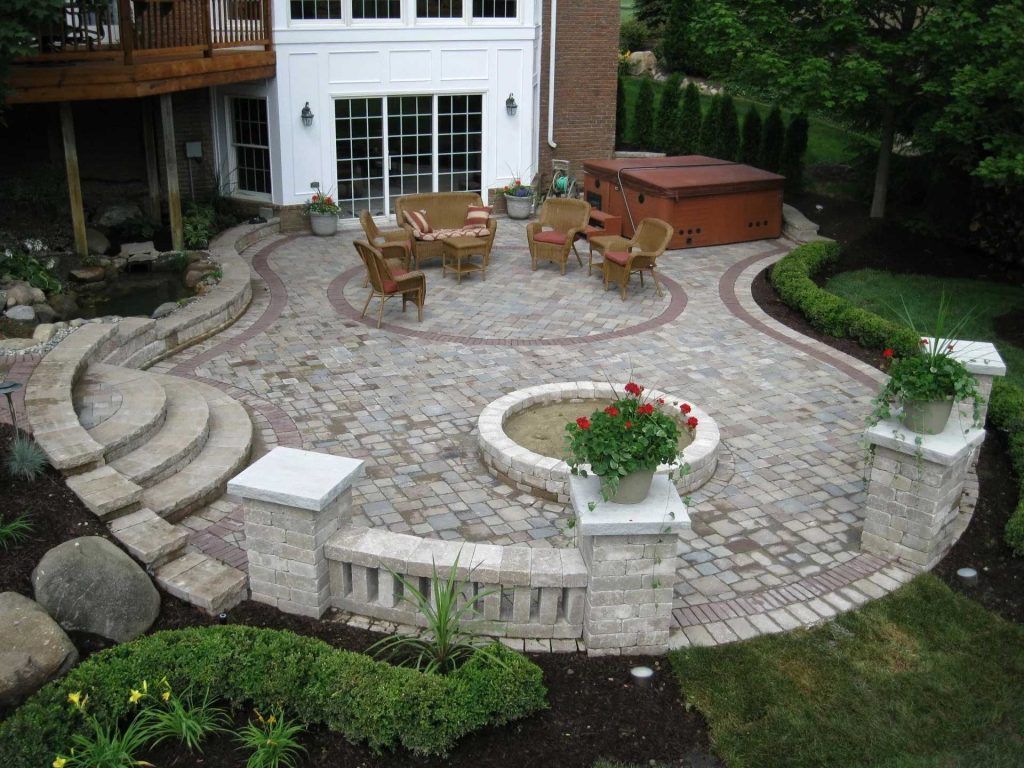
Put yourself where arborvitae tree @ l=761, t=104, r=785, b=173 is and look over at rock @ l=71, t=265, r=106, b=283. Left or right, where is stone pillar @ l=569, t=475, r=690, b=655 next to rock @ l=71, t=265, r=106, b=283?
left

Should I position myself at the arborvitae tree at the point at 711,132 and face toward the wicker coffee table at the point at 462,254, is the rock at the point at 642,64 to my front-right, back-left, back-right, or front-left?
back-right

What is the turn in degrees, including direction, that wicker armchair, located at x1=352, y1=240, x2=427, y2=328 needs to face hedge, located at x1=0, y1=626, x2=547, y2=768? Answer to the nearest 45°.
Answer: approximately 135° to its right

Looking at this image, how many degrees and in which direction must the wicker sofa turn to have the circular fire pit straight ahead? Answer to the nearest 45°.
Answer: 0° — it already faces it

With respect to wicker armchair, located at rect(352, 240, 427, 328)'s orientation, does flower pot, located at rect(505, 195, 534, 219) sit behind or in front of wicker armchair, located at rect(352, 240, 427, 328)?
in front

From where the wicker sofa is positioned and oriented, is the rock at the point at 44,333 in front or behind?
in front

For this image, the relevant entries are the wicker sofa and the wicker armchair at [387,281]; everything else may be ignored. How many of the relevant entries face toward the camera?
1

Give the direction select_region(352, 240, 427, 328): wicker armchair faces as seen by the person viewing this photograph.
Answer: facing away from the viewer and to the right of the viewer

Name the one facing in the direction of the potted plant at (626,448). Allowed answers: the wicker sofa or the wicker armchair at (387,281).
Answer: the wicker sofa

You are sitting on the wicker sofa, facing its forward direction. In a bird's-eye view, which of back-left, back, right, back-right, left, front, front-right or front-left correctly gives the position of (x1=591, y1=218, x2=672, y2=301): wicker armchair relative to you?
front-left

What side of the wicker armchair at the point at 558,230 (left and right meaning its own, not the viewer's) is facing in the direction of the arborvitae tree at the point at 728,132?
back

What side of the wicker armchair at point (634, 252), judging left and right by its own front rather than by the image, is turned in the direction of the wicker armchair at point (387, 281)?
front

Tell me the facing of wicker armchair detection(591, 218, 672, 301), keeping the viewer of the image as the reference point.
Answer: facing the viewer and to the left of the viewer

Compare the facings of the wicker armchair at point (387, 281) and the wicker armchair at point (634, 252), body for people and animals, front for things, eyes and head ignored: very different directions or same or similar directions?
very different directions

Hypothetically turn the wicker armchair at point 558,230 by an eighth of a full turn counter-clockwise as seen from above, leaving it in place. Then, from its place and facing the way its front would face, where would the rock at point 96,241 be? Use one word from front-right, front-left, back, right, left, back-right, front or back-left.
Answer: right

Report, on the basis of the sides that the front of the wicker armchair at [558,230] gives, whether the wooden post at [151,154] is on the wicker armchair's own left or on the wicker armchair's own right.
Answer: on the wicker armchair's own right

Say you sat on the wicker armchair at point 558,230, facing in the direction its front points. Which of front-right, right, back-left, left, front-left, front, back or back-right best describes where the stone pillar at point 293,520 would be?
front-left
